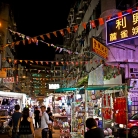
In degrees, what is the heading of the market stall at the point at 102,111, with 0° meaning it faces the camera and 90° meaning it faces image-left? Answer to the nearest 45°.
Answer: approximately 45°

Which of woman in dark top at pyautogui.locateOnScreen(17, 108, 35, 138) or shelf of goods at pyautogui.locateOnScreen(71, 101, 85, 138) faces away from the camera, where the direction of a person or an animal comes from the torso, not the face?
the woman in dark top

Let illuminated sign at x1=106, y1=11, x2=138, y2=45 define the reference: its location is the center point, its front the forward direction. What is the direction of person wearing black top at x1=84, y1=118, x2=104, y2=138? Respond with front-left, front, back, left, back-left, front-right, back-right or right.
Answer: front-left

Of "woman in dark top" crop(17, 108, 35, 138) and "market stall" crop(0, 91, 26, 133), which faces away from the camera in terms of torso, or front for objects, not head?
the woman in dark top

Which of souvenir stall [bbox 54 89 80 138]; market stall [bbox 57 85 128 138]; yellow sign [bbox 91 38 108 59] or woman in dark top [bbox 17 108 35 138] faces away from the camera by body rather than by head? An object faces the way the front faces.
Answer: the woman in dark top

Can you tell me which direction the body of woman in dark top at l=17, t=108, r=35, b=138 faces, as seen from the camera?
away from the camera
